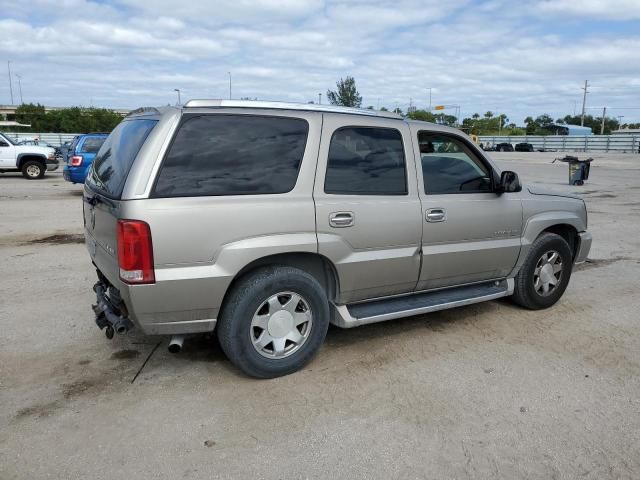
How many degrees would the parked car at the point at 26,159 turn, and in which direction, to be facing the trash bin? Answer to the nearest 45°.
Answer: approximately 45° to its right

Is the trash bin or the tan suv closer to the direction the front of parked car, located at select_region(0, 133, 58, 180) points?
the trash bin

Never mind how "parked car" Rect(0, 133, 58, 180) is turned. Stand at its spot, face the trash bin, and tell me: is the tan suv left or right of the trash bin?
right

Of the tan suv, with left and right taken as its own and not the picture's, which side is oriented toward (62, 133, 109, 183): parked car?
left

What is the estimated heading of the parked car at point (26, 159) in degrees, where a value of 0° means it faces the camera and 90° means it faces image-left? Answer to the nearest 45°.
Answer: approximately 270°

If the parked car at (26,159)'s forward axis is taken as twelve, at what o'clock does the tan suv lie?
The tan suv is roughly at 3 o'clock from the parked car.

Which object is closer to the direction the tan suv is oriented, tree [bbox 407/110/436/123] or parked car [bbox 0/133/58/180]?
the tree

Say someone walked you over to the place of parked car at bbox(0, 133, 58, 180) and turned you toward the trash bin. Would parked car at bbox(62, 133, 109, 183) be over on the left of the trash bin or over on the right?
right

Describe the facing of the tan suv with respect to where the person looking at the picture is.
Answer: facing away from the viewer and to the right of the viewer

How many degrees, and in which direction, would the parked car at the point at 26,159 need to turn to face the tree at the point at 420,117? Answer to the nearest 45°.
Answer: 0° — it already faces it
